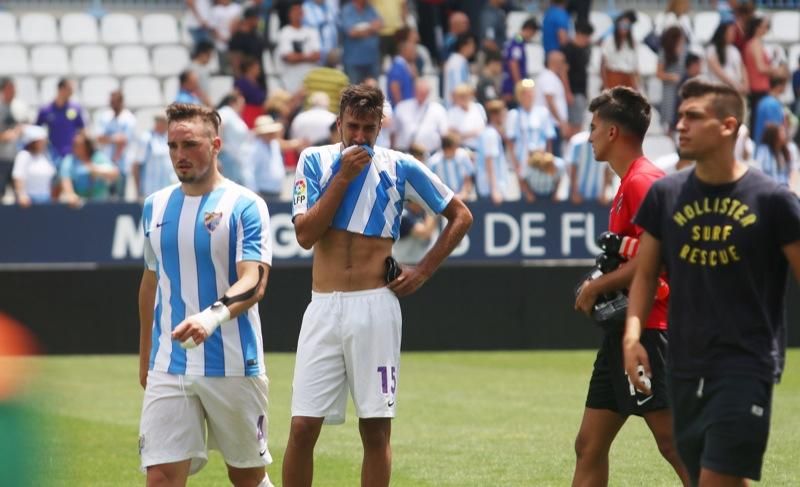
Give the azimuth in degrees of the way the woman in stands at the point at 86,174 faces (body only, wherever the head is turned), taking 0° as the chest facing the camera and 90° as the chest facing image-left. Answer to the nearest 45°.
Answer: approximately 0°

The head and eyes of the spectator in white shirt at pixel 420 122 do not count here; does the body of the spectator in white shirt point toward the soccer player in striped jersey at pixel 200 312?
yes

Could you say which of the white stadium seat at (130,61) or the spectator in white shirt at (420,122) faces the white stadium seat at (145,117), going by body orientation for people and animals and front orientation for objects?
the white stadium seat at (130,61)

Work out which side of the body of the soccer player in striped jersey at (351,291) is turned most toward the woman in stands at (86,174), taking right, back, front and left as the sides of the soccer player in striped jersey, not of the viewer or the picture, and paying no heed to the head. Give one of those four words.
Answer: back

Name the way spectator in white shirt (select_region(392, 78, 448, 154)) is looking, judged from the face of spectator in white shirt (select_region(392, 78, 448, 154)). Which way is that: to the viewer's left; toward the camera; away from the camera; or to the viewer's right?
toward the camera

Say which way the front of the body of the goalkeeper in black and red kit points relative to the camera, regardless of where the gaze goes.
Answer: to the viewer's left

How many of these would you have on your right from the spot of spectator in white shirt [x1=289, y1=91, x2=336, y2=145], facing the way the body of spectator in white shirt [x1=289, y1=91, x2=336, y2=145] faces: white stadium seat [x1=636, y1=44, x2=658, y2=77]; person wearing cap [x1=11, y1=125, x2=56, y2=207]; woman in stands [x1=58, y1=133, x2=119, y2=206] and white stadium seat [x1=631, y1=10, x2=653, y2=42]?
2

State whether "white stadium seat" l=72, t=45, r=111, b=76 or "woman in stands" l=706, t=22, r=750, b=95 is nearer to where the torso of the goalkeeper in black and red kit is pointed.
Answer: the white stadium seat

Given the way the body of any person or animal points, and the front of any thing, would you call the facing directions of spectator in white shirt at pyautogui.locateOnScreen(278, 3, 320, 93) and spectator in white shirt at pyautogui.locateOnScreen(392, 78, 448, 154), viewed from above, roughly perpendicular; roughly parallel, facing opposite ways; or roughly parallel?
roughly parallel

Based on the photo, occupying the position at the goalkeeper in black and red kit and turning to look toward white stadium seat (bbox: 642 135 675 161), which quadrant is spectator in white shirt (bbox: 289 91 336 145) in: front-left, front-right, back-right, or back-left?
front-left

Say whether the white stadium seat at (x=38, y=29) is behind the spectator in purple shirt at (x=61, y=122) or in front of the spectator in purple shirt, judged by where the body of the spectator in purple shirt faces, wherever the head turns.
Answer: behind

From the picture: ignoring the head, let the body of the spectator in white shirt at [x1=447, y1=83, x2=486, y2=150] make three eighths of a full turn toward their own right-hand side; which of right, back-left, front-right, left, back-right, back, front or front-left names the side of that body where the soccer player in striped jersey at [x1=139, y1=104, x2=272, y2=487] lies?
back-left

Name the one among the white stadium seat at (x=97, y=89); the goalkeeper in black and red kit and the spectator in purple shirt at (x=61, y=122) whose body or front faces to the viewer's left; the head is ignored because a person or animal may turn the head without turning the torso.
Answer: the goalkeeper in black and red kit

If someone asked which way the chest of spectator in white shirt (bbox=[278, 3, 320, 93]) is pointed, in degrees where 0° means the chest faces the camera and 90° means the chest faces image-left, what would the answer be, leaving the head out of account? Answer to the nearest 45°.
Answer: approximately 0°

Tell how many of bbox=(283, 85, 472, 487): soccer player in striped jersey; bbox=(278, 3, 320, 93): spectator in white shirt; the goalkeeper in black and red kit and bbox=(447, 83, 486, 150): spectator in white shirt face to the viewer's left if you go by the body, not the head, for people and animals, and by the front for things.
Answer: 1

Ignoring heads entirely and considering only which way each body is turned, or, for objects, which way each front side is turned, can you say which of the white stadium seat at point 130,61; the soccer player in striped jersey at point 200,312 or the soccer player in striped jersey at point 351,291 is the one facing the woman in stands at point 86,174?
the white stadium seat

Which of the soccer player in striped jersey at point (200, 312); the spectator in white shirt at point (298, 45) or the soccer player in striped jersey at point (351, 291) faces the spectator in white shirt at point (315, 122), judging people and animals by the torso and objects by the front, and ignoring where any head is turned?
the spectator in white shirt at point (298, 45)

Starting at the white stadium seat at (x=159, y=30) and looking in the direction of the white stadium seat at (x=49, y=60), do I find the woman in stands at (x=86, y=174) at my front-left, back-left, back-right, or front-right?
front-left

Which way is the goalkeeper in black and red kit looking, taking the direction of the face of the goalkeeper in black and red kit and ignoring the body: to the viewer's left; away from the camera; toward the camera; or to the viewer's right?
to the viewer's left

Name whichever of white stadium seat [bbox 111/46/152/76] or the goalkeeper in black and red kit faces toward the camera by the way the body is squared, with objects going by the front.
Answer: the white stadium seat

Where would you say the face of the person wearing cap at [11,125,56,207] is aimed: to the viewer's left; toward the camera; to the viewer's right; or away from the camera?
toward the camera

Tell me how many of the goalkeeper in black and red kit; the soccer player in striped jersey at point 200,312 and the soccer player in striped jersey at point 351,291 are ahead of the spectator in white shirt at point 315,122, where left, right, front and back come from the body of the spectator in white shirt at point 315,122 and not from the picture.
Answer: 3

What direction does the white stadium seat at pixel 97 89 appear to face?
toward the camera

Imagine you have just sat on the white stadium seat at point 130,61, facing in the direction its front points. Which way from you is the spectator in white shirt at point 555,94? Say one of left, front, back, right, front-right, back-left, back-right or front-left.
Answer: front-left

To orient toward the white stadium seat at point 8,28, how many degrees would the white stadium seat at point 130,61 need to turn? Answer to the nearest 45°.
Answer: approximately 90° to its right
